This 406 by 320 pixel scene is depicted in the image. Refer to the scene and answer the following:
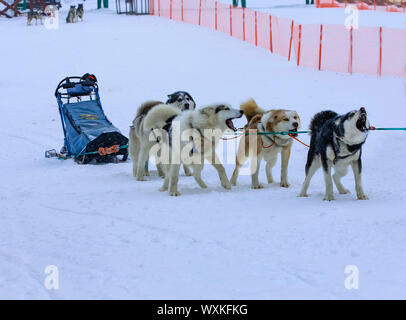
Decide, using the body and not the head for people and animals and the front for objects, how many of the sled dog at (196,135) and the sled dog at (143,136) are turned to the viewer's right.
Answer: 2

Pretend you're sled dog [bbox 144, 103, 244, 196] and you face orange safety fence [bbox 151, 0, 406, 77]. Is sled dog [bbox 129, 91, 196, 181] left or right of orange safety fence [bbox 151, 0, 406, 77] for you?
left

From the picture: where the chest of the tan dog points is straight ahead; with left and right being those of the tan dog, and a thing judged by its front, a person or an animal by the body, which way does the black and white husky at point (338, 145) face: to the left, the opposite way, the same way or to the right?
the same way

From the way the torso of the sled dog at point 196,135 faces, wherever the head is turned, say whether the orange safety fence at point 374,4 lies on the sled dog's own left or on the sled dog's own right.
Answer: on the sled dog's own left

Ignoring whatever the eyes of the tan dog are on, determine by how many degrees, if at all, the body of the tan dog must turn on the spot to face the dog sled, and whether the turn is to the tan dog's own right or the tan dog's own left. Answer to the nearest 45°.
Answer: approximately 180°

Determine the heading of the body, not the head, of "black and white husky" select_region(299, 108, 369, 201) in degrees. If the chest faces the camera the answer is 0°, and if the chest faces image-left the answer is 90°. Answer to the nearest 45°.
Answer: approximately 315°

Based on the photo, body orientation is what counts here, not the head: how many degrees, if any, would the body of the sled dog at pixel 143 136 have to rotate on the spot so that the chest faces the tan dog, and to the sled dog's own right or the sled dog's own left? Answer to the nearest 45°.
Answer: approximately 45° to the sled dog's own right

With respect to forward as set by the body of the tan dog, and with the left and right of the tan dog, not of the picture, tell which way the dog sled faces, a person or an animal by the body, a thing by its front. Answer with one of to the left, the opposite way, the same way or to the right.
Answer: the same way

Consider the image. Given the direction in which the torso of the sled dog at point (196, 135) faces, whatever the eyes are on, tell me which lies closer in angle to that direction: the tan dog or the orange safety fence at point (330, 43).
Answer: the tan dog

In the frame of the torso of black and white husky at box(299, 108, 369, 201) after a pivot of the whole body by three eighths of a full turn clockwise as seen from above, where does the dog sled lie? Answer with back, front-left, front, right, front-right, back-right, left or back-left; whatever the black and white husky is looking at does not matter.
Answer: front-right

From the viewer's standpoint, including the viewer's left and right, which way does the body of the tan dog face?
facing the viewer and to the right of the viewer

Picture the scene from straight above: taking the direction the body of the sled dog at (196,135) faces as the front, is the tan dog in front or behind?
in front

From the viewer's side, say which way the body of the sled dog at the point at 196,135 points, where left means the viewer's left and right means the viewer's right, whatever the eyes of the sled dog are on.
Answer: facing to the right of the viewer

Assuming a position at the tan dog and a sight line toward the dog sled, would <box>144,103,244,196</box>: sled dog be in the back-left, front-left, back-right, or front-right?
front-left

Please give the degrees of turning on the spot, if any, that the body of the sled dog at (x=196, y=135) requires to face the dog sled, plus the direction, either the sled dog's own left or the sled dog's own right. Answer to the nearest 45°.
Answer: approximately 135° to the sled dog's own left

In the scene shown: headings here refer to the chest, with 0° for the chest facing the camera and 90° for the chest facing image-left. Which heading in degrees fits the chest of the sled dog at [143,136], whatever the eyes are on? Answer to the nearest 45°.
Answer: approximately 270°

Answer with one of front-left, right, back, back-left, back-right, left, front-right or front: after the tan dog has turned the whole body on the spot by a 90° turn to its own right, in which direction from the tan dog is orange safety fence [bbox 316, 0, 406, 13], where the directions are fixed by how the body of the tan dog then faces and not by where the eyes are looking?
back-right
